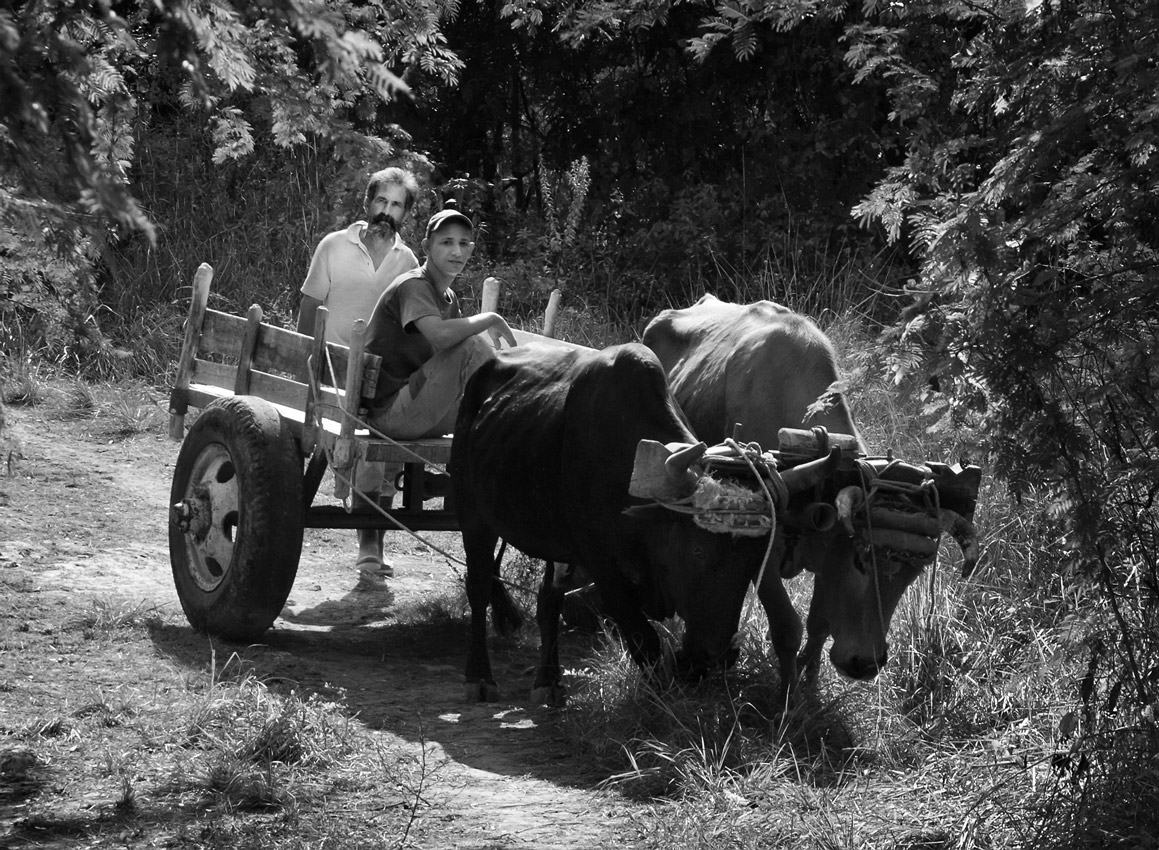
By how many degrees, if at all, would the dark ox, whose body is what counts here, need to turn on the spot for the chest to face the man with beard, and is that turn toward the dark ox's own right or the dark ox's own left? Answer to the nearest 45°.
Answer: approximately 180°

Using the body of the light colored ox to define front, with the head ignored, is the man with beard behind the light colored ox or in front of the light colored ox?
behind

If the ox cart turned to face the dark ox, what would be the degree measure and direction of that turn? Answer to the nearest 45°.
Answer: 0° — it already faces it

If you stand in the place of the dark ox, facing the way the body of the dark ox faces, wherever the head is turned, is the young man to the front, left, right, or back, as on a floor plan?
back

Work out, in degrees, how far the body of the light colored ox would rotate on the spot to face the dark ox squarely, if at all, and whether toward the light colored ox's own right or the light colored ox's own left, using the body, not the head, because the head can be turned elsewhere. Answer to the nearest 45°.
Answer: approximately 90° to the light colored ox's own right

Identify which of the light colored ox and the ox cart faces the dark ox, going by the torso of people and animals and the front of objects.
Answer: the ox cart

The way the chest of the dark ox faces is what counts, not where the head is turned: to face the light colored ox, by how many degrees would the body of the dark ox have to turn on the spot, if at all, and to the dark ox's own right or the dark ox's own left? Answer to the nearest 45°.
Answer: approximately 45° to the dark ox's own left

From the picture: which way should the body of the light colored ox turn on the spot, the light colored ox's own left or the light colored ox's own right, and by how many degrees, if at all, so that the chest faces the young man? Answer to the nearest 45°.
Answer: approximately 135° to the light colored ox's own right

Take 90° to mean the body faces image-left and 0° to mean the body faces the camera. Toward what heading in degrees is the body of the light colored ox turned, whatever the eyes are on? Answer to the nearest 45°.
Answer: approximately 315°
